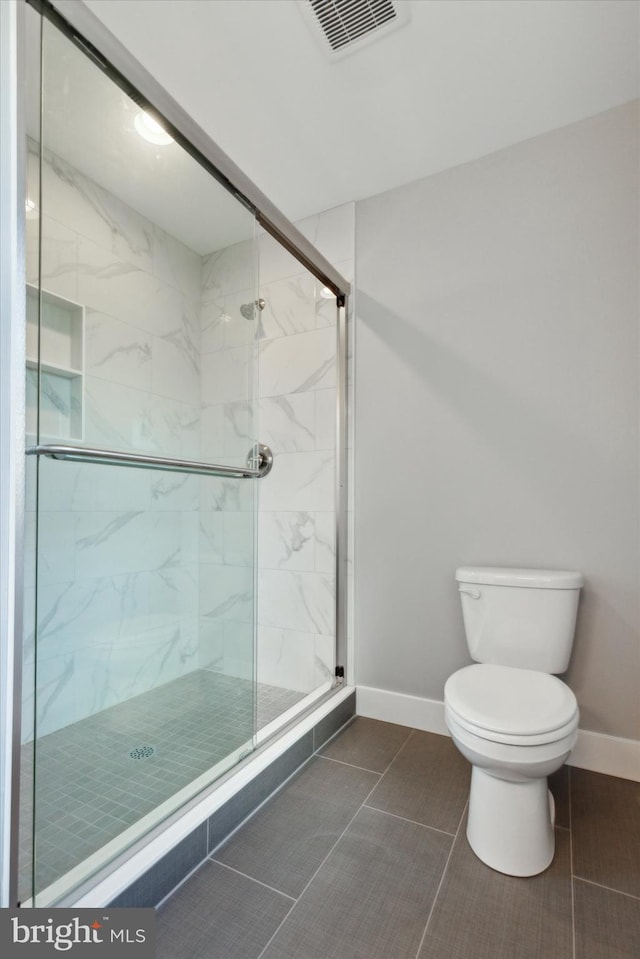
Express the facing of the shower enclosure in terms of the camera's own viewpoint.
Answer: facing the viewer and to the right of the viewer

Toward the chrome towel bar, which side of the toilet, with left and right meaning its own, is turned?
right

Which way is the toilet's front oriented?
toward the camera

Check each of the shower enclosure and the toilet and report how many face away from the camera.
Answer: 0

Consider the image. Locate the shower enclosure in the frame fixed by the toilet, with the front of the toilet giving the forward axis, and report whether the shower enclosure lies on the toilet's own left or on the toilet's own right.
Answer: on the toilet's own right

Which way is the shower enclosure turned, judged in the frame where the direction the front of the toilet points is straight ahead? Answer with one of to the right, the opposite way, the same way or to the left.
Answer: to the left
